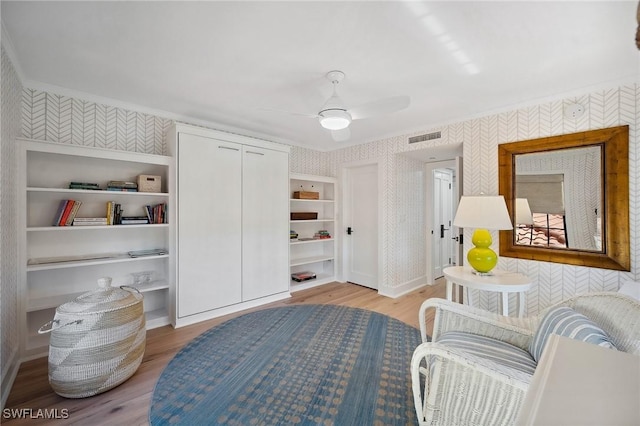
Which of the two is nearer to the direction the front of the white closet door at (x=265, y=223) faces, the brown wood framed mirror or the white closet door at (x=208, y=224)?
the brown wood framed mirror

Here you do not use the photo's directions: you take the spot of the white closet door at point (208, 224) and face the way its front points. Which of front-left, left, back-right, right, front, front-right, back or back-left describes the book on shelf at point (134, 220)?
back-right

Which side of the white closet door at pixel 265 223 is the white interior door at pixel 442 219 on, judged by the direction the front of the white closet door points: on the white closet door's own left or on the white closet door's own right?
on the white closet door's own left

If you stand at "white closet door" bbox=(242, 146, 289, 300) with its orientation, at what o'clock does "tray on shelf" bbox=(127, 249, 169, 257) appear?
The tray on shelf is roughly at 4 o'clock from the white closet door.

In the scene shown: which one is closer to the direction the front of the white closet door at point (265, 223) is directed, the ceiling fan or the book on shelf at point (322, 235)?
the ceiling fan

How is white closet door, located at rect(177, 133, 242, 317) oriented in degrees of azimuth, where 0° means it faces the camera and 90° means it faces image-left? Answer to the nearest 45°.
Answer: approximately 315°

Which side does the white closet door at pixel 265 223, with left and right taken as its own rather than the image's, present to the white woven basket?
right

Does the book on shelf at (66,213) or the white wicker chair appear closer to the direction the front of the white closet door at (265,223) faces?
the white wicker chair
